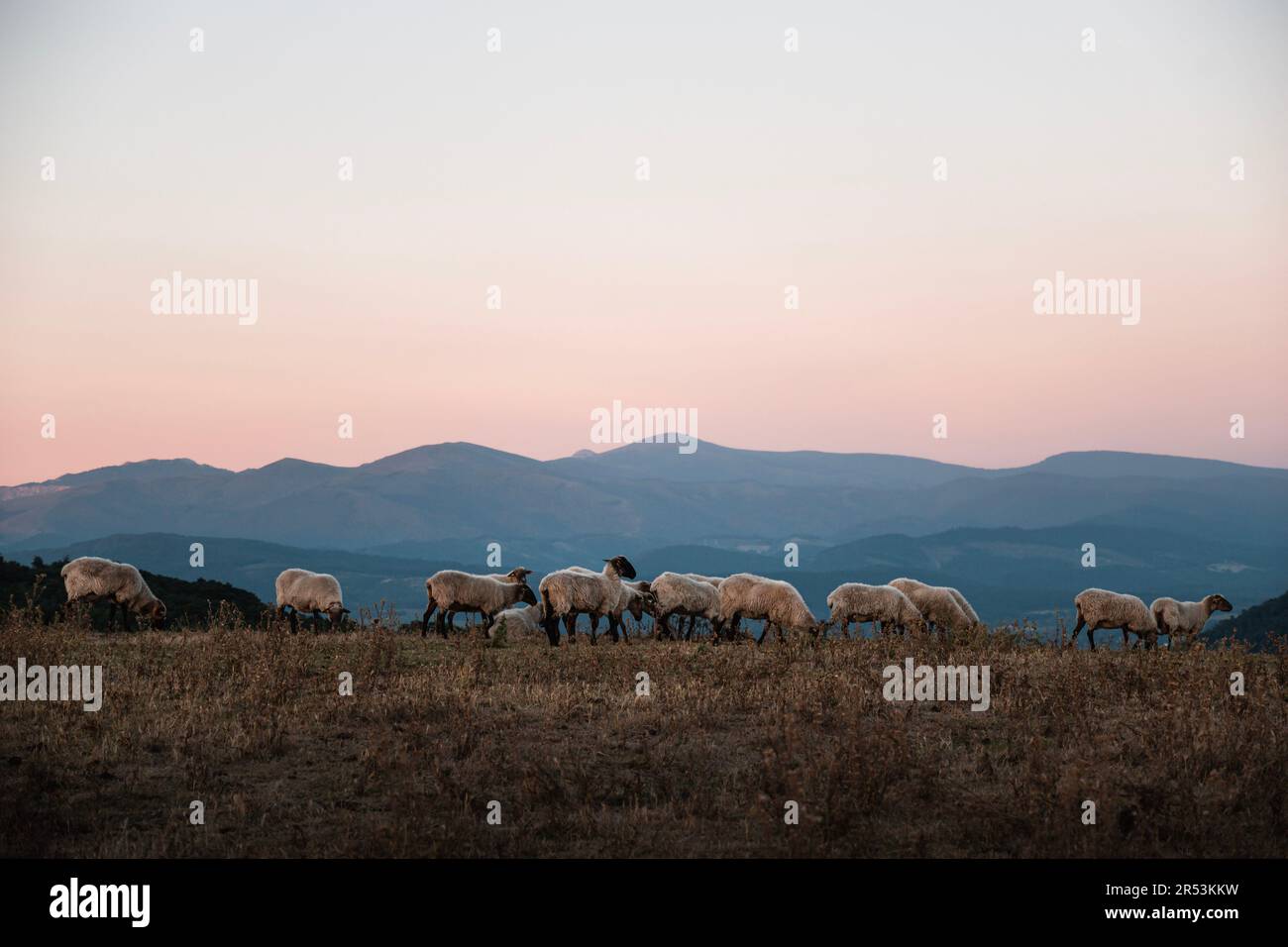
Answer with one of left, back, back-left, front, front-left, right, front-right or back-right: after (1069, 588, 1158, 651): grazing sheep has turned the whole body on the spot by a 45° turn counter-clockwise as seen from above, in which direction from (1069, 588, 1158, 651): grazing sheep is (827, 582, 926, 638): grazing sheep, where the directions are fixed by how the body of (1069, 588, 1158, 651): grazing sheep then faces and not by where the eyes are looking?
back

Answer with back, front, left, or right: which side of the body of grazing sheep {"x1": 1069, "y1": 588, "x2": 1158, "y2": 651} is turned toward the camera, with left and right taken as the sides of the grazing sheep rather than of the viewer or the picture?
right

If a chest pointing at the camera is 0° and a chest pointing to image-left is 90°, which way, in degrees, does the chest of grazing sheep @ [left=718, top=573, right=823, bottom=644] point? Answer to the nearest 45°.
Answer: approximately 270°

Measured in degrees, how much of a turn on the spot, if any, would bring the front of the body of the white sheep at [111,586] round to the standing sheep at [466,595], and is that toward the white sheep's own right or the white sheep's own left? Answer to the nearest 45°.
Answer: approximately 45° to the white sheep's own right

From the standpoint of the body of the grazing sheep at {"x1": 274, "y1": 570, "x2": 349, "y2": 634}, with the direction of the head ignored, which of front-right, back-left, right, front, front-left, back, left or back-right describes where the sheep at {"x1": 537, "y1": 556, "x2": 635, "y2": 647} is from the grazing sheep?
front

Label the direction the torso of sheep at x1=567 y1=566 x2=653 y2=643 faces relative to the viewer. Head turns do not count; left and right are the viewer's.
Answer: facing to the right of the viewer

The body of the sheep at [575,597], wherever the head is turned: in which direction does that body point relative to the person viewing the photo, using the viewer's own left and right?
facing to the right of the viewer

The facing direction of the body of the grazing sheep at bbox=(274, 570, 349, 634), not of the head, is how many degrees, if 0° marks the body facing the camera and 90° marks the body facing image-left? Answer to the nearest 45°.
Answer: approximately 315°

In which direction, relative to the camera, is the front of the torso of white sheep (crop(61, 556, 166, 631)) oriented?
to the viewer's right

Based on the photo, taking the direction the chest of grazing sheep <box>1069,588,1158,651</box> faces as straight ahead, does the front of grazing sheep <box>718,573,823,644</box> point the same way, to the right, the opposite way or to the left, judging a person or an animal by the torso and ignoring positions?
the same way

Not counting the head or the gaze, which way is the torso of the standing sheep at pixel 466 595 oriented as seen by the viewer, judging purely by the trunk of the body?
to the viewer's right

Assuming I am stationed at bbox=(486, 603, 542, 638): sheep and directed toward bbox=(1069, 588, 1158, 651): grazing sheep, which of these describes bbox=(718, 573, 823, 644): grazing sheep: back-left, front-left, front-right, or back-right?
front-right

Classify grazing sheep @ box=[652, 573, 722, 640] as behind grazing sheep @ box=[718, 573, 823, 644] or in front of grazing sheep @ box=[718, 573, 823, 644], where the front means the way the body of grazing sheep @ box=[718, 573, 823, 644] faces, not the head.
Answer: behind

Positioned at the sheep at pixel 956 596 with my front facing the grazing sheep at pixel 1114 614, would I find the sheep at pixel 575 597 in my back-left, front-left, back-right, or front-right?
back-right
